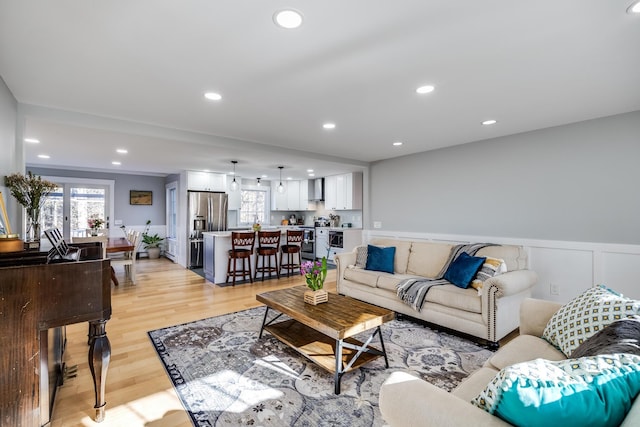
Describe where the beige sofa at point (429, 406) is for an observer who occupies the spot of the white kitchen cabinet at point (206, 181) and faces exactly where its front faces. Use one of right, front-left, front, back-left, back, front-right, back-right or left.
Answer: front

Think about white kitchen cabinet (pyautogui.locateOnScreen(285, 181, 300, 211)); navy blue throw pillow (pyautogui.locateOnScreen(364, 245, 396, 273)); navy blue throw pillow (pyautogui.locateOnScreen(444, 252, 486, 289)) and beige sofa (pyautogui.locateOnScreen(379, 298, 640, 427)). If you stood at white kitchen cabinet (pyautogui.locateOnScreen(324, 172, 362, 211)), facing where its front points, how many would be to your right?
1

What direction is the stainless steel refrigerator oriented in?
toward the camera

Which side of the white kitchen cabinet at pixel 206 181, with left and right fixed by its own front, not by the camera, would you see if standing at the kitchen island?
front

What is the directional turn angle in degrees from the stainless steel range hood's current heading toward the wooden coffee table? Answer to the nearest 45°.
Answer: approximately 45° to its left

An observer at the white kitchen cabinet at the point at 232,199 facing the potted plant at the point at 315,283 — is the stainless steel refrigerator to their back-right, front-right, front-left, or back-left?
front-right

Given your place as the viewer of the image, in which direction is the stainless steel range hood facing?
facing the viewer and to the left of the viewer

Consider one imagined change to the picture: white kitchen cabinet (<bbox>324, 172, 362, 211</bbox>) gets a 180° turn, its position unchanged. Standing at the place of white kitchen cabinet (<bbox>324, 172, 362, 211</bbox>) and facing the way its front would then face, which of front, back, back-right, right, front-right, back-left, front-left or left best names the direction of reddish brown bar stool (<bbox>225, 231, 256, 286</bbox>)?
back

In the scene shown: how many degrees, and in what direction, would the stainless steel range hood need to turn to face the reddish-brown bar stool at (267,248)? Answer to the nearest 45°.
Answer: approximately 45° to its left

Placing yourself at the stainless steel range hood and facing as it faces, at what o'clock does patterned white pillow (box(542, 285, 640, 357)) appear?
The patterned white pillow is roughly at 10 o'clock from the stainless steel range hood.

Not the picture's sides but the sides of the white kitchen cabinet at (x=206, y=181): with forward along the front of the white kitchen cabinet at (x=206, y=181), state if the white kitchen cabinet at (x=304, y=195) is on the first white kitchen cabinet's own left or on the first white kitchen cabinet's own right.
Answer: on the first white kitchen cabinet's own left

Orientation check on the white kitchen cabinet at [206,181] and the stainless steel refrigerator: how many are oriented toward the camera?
2

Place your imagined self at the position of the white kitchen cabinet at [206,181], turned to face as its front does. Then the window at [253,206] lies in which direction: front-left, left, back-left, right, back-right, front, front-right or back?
back-left

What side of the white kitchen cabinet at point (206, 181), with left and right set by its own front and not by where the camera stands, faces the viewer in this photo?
front

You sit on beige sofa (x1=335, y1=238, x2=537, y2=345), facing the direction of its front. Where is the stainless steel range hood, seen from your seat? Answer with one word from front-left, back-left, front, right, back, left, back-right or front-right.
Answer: right
